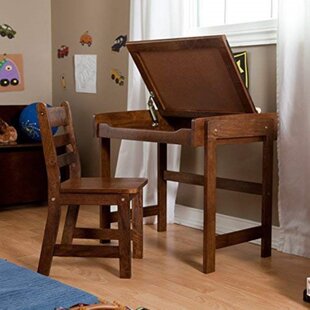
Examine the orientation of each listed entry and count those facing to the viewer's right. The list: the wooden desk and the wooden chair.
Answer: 1

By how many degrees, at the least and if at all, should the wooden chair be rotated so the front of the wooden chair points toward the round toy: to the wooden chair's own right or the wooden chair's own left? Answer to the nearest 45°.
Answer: approximately 90° to the wooden chair's own left

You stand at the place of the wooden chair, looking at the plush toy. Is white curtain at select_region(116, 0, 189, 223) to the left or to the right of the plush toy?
right

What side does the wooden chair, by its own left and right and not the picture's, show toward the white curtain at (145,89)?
left

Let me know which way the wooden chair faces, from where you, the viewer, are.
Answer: facing to the right of the viewer

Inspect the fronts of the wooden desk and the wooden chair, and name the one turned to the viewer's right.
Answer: the wooden chair

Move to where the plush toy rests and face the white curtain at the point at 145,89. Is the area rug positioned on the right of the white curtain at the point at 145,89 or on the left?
right

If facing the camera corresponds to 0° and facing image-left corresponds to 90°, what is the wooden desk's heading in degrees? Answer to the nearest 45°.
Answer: approximately 45°

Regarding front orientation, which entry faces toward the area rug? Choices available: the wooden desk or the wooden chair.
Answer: the wooden desk
